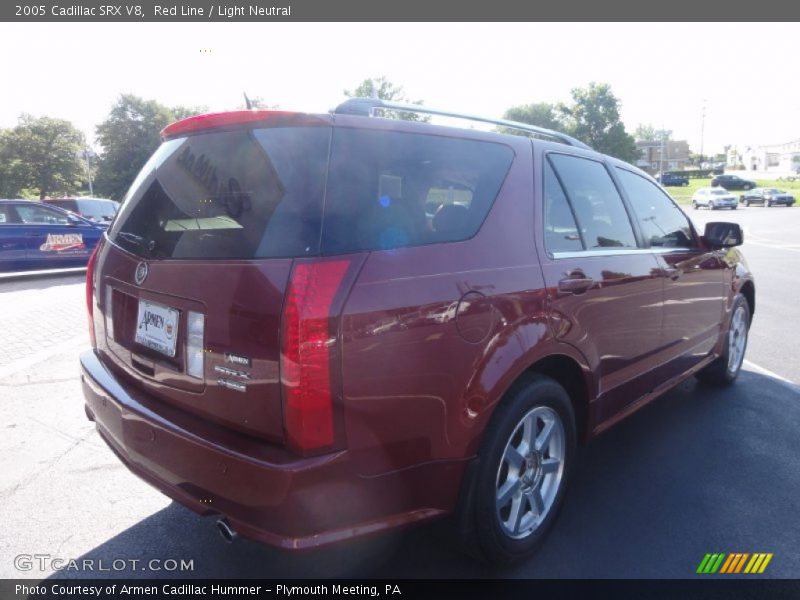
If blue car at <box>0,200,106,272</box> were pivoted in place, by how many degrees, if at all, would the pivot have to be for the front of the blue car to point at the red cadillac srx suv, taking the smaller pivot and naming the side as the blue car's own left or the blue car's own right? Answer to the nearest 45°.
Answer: approximately 90° to the blue car's own right

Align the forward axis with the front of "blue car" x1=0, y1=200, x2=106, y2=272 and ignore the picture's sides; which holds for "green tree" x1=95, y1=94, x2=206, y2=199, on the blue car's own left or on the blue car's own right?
on the blue car's own left

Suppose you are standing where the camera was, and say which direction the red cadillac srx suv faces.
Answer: facing away from the viewer and to the right of the viewer

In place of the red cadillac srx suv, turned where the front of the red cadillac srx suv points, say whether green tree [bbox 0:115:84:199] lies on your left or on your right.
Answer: on your left

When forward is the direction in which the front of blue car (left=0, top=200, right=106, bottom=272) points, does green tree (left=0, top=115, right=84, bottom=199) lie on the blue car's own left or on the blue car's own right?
on the blue car's own left

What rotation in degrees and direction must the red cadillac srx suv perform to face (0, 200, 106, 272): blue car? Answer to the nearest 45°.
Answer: approximately 90° to its left

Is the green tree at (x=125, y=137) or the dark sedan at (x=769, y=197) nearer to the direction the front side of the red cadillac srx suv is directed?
the dark sedan

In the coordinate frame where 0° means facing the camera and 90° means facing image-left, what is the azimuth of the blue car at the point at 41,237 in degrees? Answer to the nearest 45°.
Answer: approximately 270°

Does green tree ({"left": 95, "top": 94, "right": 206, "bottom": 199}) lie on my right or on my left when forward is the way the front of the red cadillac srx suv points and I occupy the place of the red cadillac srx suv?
on my left

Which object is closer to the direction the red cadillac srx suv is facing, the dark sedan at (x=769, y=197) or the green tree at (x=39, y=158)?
the dark sedan
